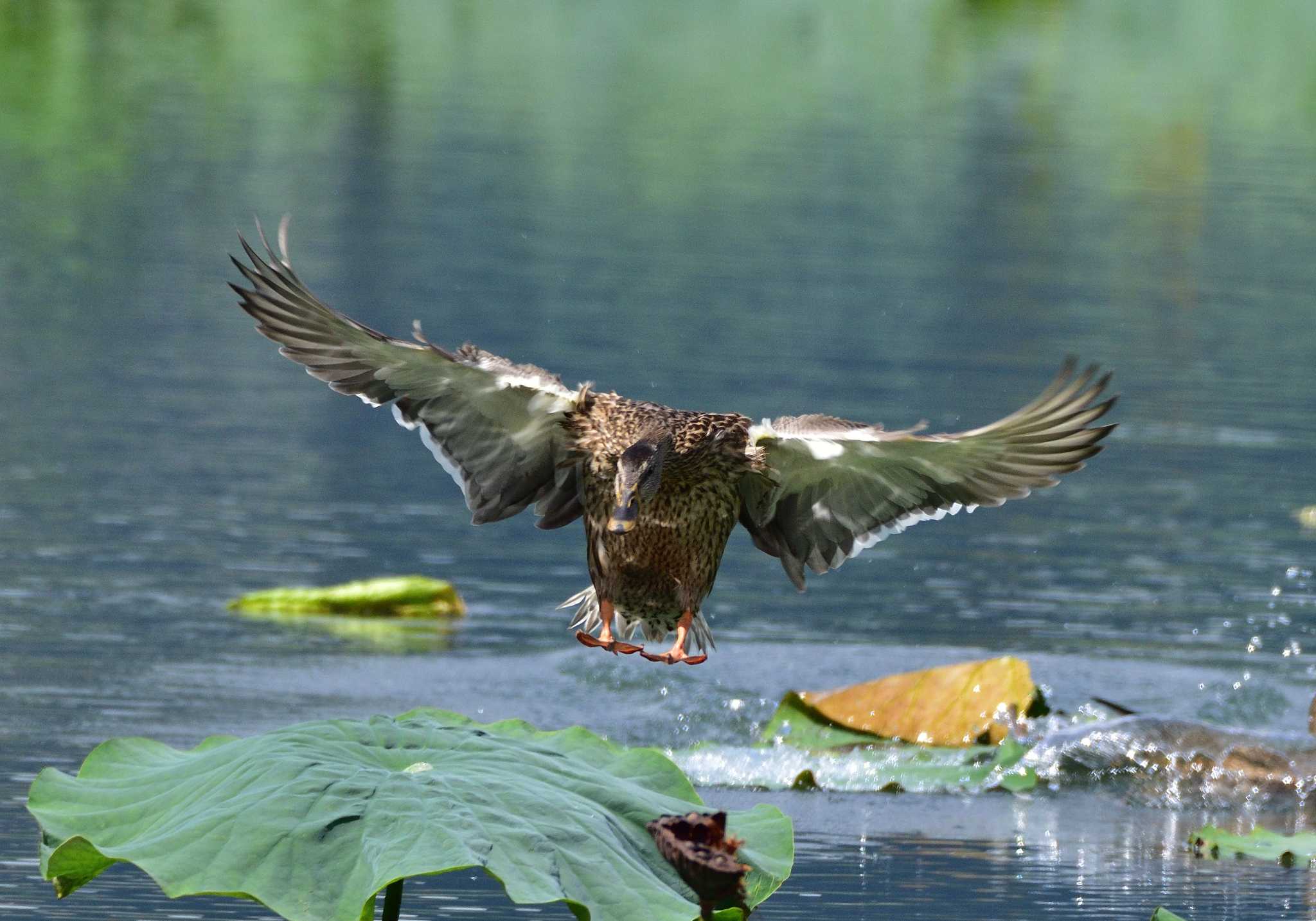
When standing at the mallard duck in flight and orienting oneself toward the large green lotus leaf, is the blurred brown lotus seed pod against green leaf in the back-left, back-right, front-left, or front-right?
front-left

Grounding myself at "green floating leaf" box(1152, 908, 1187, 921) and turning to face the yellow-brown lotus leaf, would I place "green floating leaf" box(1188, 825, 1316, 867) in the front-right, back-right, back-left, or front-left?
front-right

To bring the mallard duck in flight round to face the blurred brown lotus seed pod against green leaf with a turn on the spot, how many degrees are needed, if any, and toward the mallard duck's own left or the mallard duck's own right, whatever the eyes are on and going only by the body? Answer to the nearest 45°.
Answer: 0° — it already faces it

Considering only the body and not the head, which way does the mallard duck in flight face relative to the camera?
toward the camera

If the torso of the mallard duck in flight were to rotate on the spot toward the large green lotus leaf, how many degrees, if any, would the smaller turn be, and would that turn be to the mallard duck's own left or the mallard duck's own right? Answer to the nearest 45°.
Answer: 0° — it already faces it

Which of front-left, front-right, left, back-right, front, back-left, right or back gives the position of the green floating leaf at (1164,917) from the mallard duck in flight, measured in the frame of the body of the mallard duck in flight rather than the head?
front-left
